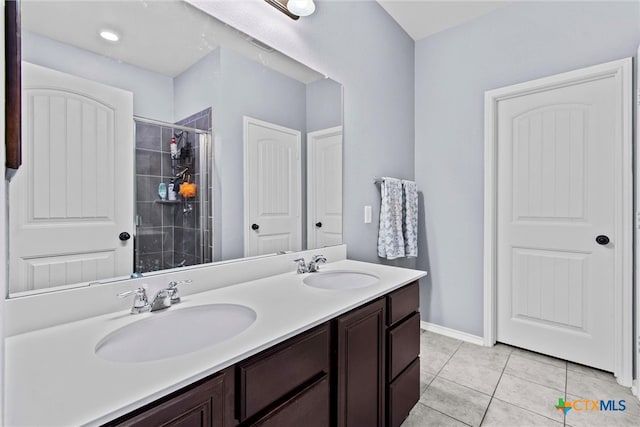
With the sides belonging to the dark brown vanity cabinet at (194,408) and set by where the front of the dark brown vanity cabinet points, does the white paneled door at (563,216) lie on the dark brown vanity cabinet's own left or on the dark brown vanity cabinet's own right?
on the dark brown vanity cabinet's own left

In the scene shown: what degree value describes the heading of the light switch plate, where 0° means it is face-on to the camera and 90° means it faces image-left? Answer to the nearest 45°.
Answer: approximately 315°

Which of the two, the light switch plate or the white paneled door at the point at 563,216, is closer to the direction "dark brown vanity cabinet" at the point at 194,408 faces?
the white paneled door

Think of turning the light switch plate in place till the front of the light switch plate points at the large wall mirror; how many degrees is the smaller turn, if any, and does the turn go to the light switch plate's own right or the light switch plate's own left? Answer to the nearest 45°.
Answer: approximately 90° to the light switch plate's own right

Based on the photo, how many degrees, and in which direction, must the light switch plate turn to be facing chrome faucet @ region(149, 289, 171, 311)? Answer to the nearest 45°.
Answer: approximately 90° to its right

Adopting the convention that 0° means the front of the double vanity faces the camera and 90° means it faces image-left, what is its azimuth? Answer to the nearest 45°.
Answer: approximately 315°

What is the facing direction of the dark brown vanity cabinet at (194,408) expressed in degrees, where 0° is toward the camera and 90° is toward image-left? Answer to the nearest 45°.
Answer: approximately 315°

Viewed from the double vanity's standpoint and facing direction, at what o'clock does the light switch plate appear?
The light switch plate is roughly at 9 o'clock from the double vanity.
